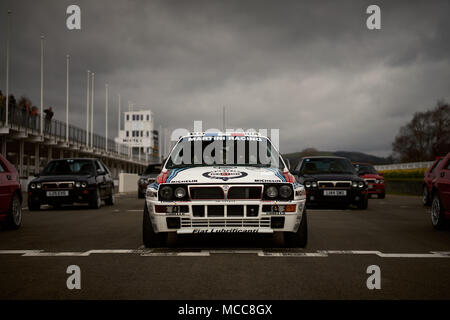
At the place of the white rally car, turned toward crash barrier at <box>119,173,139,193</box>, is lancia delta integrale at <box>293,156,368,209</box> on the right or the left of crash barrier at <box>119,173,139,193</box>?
right

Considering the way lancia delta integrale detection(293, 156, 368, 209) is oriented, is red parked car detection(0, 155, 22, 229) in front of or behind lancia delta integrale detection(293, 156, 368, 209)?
in front

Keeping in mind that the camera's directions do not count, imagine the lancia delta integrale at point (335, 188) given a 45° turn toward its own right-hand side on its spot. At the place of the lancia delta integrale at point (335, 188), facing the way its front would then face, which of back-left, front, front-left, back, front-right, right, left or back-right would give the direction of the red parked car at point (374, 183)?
back-right

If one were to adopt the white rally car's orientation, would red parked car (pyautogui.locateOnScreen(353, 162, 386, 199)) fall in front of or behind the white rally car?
behind

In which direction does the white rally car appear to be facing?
toward the camera

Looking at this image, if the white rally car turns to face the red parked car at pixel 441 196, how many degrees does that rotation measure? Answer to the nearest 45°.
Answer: approximately 135° to its left

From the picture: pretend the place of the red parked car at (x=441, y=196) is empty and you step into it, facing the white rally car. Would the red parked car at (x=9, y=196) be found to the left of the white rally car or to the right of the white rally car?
right

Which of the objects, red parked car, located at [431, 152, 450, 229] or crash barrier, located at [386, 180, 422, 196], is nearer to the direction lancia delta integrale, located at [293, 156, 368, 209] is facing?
the red parked car

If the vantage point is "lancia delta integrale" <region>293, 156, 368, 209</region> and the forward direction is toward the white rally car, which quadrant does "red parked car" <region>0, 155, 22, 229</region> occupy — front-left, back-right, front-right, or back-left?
front-right

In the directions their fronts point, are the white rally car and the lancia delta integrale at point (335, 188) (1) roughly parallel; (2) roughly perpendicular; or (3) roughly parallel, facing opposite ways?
roughly parallel

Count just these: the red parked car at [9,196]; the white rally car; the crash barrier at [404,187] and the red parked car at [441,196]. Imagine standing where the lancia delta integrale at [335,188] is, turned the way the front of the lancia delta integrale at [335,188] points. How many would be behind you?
1

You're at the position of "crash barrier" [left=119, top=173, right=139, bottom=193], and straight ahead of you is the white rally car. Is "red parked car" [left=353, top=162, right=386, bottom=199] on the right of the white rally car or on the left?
left

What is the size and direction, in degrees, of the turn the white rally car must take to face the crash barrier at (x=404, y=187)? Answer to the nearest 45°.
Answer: approximately 135° to its left

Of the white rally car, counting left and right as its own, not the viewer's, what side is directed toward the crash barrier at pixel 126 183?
back

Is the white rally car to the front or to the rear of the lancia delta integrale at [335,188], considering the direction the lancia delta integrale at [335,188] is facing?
to the front

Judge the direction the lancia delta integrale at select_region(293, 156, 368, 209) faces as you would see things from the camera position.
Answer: facing the viewer

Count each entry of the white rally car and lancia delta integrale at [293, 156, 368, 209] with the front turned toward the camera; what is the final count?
2
